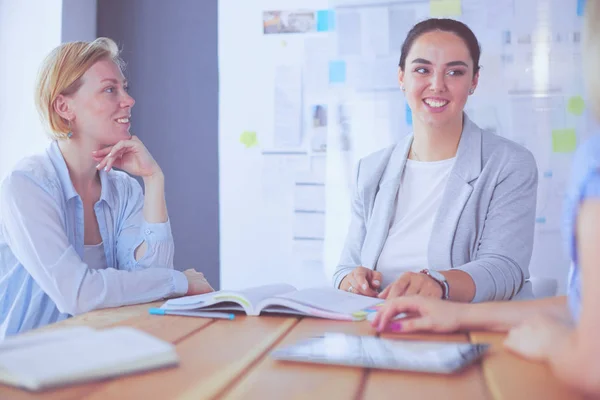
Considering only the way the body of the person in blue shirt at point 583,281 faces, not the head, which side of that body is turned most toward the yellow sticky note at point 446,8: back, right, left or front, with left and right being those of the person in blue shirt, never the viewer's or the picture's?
right

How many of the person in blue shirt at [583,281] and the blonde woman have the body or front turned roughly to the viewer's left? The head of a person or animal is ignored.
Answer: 1

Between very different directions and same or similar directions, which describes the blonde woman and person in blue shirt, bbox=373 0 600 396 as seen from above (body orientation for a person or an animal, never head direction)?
very different directions

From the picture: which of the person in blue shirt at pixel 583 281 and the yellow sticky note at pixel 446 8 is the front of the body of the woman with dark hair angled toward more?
the person in blue shirt

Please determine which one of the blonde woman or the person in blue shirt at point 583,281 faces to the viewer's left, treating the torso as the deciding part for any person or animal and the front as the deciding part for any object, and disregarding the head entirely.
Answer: the person in blue shirt

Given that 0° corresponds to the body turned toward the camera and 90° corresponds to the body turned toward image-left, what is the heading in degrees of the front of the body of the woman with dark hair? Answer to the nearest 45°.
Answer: approximately 45°

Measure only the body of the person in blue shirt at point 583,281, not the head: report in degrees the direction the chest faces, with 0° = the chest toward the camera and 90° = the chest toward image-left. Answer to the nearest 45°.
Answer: approximately 90°

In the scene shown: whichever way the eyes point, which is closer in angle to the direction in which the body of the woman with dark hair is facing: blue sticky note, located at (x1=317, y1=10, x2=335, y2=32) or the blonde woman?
the blonde woman
